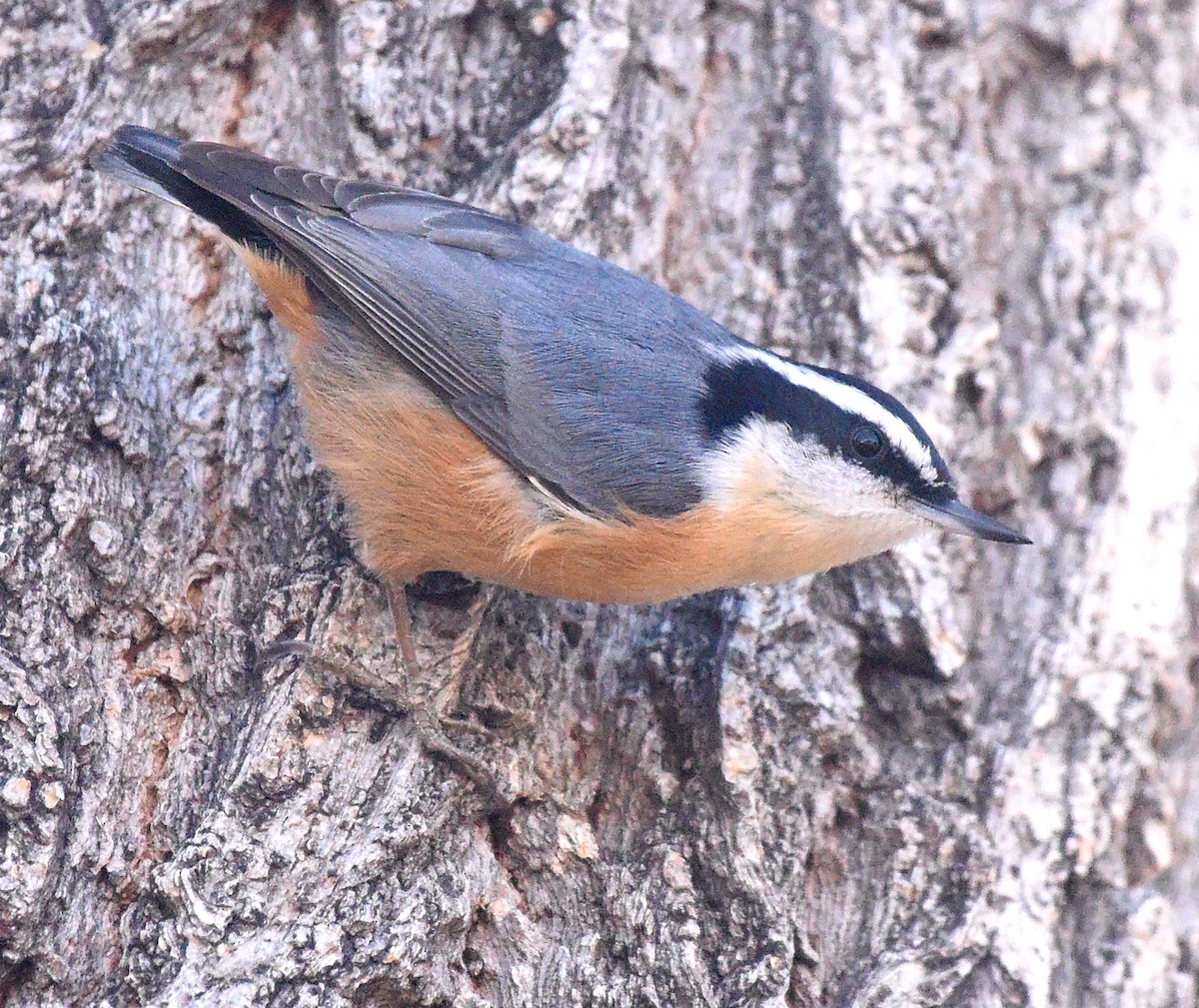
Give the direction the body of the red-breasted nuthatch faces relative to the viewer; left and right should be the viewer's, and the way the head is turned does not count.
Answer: facing to the right of the viewer
